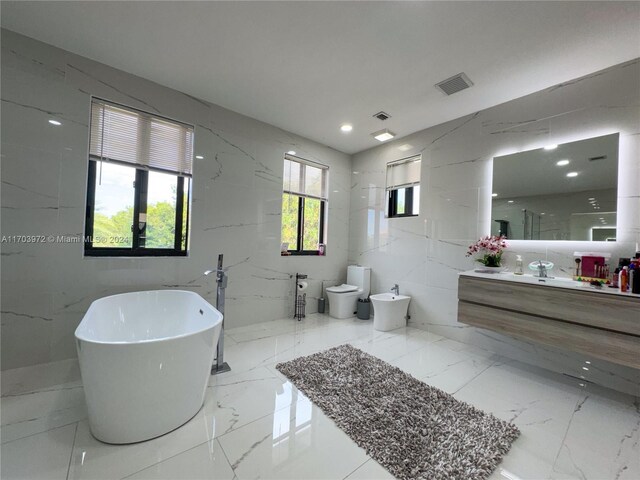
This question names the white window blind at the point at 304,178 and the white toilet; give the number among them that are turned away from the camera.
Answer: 0

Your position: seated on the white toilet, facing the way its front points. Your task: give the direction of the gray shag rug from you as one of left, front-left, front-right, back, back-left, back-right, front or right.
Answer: front-left

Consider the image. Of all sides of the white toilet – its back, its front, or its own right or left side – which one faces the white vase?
left

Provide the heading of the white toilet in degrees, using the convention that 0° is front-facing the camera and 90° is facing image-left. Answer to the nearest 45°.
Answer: approximately 45°

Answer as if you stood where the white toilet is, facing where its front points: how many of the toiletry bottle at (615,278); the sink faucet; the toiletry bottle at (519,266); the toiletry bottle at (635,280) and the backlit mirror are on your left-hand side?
5

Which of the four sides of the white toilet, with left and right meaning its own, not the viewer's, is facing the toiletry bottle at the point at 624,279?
left

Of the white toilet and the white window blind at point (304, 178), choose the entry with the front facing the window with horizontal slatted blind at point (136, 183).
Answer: the white toilet

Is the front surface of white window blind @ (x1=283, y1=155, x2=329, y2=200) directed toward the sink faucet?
yes

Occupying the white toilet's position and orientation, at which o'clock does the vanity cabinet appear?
The vanity cabinet is roughly at 9 o'clock from the white toilet.

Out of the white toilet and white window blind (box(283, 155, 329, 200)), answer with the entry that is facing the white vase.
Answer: the white window blind

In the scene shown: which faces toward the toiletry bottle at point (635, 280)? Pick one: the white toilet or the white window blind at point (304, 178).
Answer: the white window blind

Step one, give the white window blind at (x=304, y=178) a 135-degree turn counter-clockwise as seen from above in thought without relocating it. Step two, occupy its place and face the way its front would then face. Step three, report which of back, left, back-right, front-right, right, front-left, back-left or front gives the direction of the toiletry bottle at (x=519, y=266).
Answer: back-right

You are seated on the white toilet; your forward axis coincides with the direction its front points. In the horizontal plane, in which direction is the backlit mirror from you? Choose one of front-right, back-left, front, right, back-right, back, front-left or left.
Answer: left

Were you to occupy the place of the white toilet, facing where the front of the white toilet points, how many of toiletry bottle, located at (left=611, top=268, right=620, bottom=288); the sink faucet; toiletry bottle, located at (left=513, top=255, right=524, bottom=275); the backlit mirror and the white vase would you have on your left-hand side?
5

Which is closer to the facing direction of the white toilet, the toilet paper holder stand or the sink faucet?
the toilet paper holder stand
